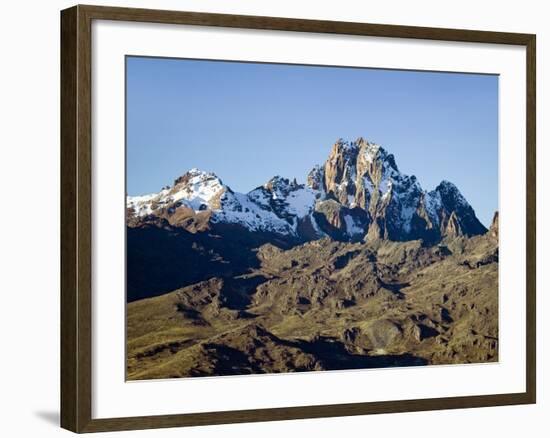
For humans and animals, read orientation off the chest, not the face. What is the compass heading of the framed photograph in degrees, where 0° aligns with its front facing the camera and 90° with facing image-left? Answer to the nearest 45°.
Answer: approximately 315°
